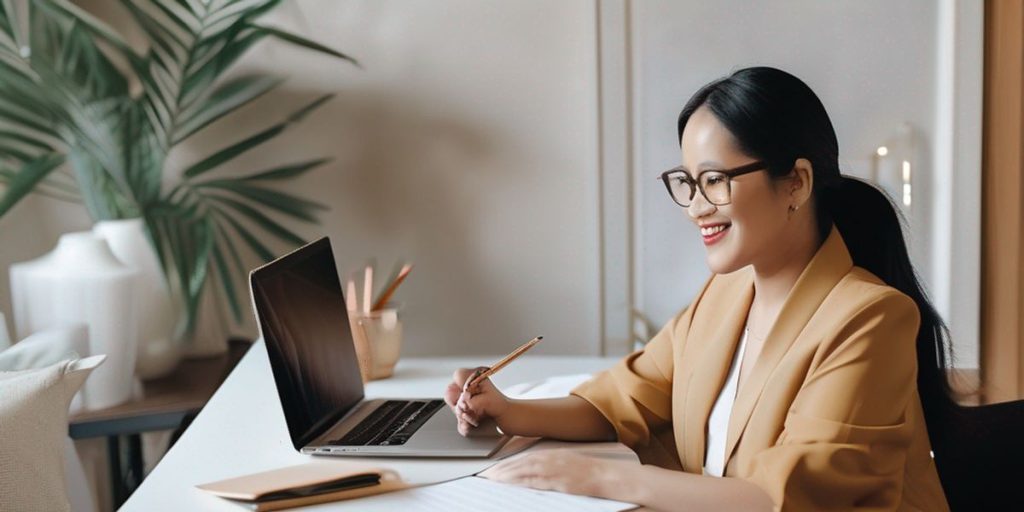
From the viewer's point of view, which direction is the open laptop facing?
to the viewer's right

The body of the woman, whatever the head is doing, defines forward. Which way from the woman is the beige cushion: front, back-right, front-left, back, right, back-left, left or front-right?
front-right

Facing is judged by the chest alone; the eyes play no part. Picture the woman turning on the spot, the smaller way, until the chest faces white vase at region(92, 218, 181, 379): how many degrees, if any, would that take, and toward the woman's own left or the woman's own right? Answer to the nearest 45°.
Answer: approximately 90° to the woman's own right

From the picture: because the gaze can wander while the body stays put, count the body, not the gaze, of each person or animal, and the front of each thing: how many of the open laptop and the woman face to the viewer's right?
1

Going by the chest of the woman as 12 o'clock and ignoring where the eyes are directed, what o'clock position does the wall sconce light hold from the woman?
The wall sconce light is roughly at 5 o'clock from the woman.

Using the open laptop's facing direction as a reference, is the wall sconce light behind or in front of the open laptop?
in front

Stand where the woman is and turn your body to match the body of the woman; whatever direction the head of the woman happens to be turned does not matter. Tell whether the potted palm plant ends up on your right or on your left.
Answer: on your right

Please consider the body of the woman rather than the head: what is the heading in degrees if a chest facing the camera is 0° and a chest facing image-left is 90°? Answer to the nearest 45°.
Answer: approximately 45°
